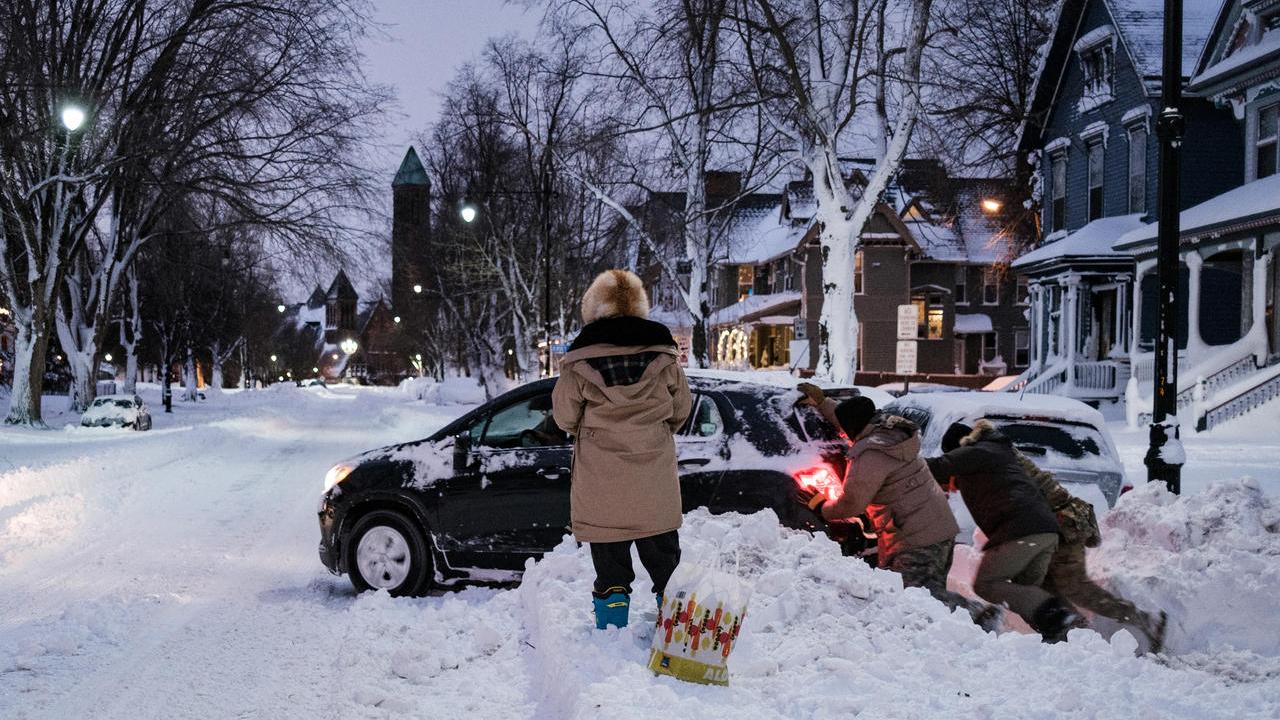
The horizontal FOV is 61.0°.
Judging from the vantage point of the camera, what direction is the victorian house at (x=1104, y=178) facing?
facing the viewer and to the left of the viewer

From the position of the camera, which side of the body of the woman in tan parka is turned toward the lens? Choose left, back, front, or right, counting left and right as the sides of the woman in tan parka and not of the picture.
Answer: back

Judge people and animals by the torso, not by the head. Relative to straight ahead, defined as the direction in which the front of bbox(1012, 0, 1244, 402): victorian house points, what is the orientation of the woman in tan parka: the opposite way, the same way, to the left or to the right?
to the right

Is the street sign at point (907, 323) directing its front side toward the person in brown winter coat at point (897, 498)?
yes

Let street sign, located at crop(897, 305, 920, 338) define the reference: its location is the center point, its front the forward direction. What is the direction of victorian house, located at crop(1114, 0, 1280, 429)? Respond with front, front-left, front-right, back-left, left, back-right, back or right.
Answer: back-left

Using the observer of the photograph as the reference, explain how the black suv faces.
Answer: facing to the left of the viewer

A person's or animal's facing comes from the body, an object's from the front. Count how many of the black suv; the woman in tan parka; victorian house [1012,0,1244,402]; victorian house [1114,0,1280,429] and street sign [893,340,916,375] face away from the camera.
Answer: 1

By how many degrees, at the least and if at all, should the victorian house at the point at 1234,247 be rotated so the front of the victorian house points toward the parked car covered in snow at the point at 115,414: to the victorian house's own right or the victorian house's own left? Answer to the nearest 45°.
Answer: approximately 45° to the victorian house's own right

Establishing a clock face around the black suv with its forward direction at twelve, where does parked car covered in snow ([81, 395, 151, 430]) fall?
The parked car covered in snow is roughly at 2 o'clock from the black suv.

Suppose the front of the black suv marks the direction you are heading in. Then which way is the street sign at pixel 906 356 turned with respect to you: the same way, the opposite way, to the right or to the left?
to the left

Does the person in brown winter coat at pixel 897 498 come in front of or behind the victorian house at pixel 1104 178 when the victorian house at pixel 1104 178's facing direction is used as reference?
in front

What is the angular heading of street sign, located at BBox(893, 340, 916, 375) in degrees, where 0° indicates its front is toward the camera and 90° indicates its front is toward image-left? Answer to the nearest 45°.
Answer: approximately 0°
